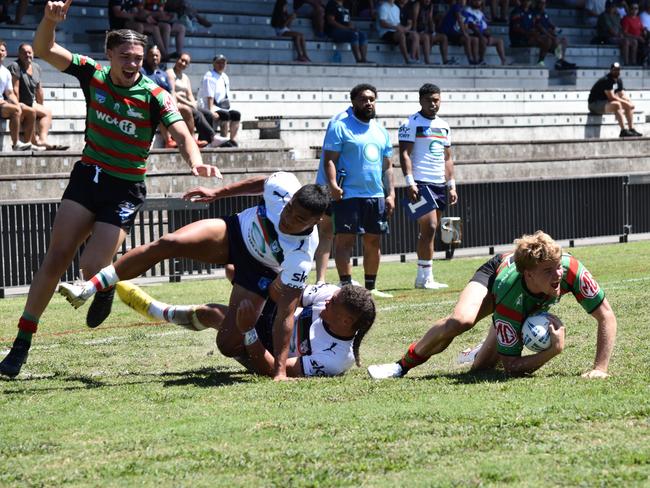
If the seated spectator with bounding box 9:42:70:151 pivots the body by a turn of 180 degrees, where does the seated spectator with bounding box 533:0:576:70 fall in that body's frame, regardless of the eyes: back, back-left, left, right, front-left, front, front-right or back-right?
right

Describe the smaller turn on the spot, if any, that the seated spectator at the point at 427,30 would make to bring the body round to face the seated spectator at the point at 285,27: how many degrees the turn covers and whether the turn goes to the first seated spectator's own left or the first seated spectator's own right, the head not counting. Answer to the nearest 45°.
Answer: approximately 90° to the first seated spectator's own right

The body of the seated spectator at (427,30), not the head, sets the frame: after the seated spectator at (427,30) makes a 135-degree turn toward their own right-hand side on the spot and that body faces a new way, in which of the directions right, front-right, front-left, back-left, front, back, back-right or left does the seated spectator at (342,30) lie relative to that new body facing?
front-left

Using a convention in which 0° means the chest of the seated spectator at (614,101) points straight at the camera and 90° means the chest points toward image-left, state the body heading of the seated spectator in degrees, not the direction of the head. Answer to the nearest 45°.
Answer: approximately 315°

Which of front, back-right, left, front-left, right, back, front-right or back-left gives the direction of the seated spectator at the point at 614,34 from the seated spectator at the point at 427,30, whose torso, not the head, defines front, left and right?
left

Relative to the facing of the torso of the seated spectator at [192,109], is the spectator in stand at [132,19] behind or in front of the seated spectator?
behind

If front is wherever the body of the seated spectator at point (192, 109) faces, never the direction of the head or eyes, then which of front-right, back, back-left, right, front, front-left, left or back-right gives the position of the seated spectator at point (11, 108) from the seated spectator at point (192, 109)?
right

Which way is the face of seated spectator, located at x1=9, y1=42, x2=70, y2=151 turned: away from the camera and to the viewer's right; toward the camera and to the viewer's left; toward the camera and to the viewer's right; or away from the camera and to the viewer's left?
toward the camera and to the viewer's right

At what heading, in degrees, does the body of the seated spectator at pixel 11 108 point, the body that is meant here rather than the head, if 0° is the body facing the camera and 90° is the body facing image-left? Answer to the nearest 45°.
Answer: approximately 315°

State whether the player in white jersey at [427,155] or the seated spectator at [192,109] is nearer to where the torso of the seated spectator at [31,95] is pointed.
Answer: the player in white jersey
